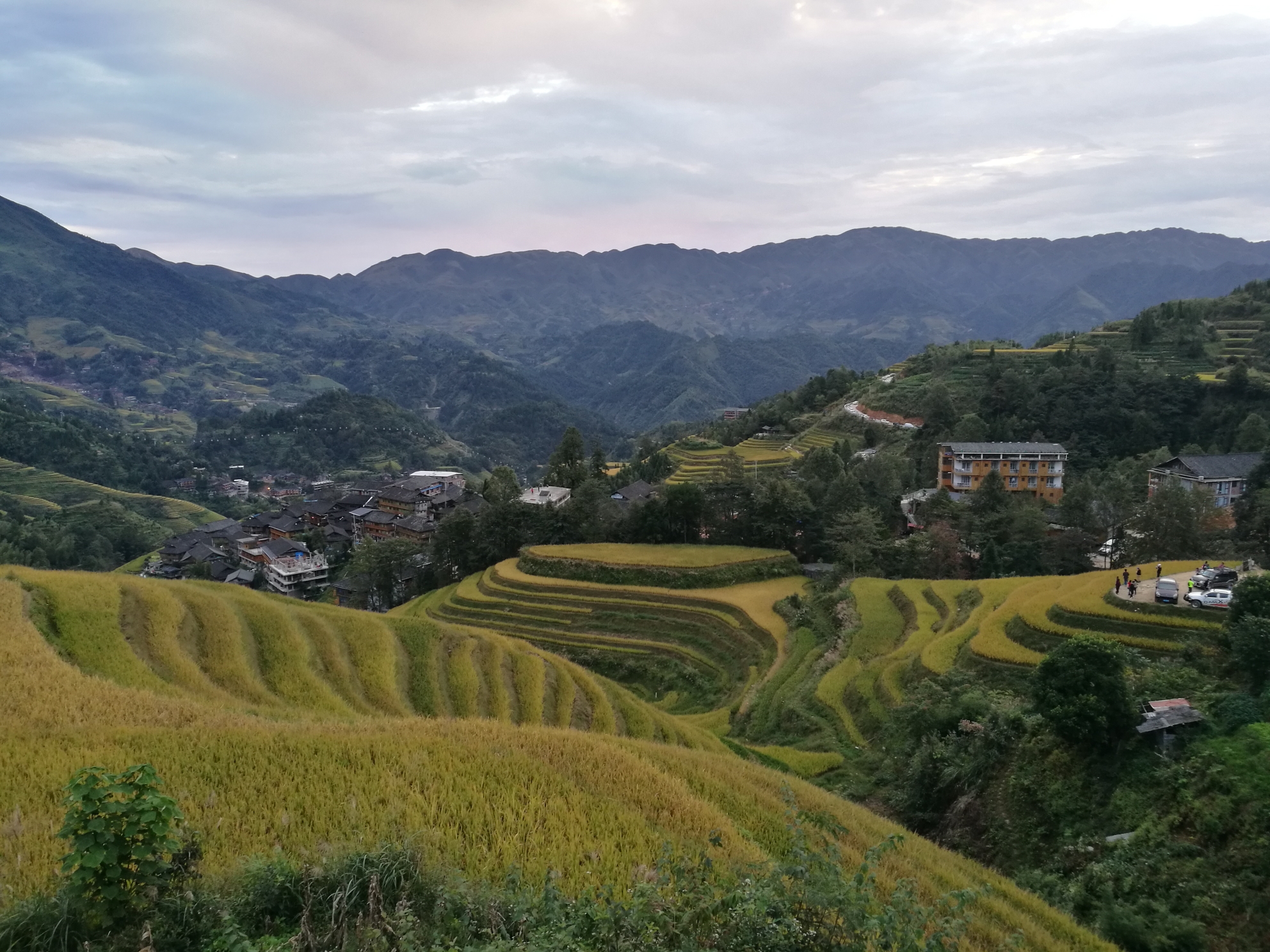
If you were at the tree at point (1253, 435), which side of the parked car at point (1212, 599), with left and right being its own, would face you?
right

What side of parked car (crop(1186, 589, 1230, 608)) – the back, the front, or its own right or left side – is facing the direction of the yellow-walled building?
right

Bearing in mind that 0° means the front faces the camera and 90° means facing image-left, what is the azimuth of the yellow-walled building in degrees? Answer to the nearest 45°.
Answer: approximately 0°

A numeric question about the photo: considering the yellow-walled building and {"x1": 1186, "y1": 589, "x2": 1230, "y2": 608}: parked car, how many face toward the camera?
1

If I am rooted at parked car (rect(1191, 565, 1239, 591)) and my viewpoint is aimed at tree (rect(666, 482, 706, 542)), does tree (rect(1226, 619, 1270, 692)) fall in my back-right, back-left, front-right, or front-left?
back-left

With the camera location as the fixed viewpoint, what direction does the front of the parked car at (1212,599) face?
facing to the left of the viewer

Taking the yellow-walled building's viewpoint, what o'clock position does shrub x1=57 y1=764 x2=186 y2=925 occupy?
The shrub is roughly at 12 o'clock from the yellow-walled building.
